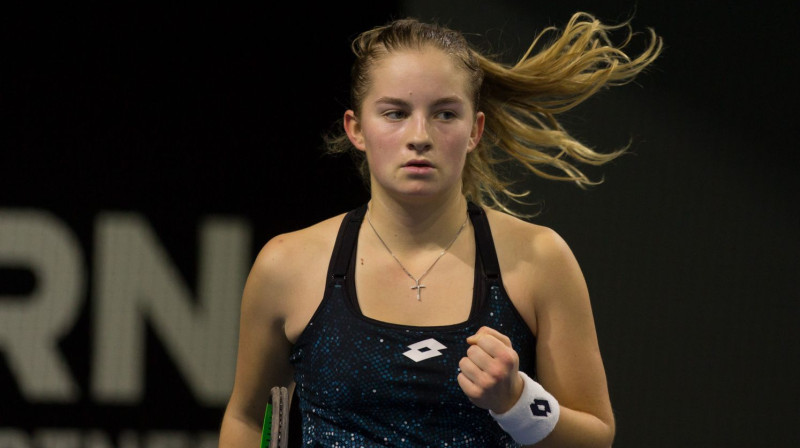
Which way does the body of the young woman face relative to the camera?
toward the camera

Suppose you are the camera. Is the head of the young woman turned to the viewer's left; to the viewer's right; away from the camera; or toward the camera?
toward the camera
